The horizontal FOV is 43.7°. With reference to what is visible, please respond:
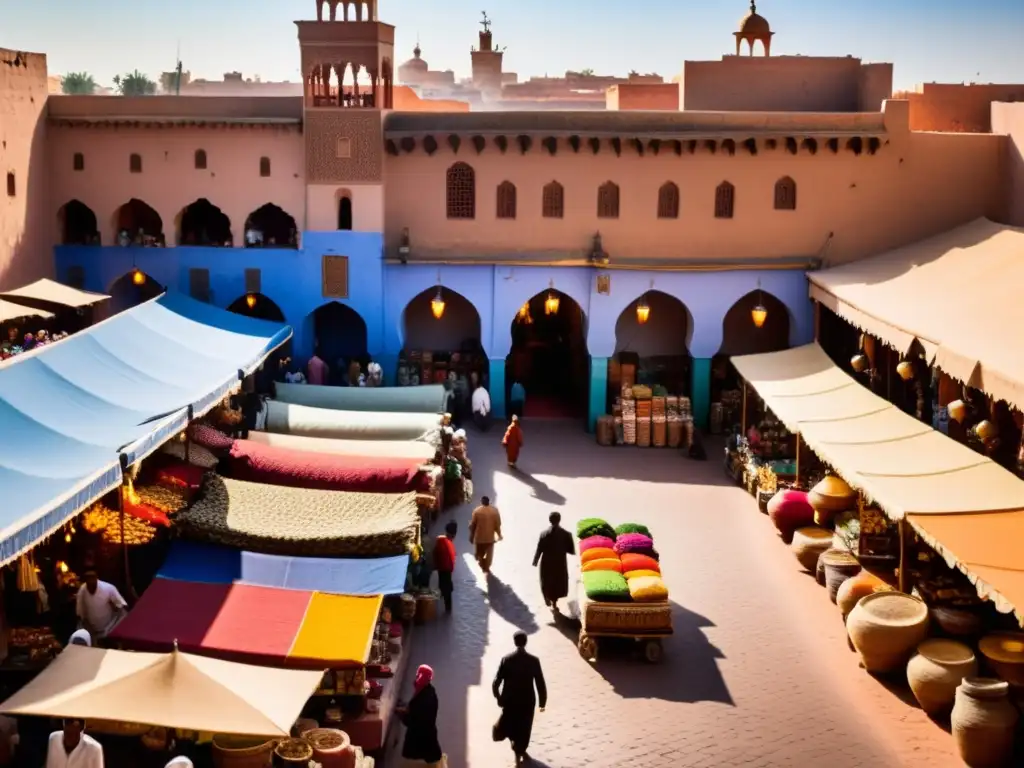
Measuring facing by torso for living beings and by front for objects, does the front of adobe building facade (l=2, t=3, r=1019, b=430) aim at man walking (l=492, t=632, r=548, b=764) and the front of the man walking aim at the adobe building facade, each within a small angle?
yes

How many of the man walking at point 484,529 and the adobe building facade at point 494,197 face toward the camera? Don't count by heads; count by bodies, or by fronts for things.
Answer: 1

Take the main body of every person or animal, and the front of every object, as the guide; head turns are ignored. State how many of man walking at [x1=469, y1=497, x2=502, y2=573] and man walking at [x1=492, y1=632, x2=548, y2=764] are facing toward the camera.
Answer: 0

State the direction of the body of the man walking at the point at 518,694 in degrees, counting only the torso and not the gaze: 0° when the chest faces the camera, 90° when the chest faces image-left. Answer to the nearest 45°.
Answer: approximately 180°

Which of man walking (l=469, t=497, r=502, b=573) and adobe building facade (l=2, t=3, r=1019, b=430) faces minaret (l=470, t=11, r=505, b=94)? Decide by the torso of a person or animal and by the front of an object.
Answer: the man walking

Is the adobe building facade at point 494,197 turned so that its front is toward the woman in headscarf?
yes

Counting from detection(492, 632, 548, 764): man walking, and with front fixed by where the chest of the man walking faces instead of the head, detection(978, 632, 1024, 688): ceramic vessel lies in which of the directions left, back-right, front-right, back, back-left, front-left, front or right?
right

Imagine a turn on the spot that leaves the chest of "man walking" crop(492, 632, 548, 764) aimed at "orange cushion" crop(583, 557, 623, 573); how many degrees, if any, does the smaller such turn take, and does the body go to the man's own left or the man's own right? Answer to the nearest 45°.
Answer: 0° — they already face it

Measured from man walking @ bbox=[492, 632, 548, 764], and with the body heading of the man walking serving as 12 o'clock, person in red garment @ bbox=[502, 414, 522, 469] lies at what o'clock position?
The person in red garment is roughly at 12 o'clock from the man walking.

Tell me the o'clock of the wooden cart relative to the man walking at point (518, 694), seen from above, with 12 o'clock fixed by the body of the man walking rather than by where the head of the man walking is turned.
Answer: The wooden cart is roughly at 1 o'clock from the man walking.

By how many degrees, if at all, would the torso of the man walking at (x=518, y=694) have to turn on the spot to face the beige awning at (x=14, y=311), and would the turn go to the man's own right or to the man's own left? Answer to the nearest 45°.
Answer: approximately 45° to the man's own left

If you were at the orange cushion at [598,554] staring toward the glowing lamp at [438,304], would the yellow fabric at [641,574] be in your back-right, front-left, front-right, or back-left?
back-right
